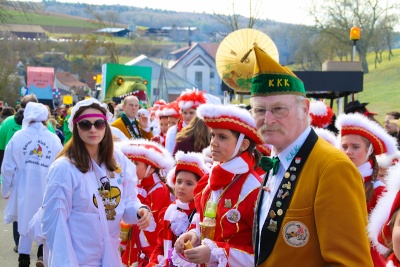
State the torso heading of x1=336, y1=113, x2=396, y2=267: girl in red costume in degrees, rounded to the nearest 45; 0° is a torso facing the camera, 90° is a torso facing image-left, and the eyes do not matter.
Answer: approximately 45°

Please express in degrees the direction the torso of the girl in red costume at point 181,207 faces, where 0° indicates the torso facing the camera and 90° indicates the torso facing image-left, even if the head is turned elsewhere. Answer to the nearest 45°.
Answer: approximately 45°

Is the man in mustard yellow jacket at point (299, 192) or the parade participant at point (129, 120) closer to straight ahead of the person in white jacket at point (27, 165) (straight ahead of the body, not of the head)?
the parade participant

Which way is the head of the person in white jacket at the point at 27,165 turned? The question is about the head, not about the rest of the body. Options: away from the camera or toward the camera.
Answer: away from the camera

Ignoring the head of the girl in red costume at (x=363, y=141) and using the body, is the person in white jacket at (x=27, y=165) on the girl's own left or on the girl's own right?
on the girl's own right

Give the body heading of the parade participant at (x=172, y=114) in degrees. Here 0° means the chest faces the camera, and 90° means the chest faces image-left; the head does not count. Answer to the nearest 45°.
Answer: approximately 45°

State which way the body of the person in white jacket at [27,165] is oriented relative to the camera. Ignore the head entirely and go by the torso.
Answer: away from the camera

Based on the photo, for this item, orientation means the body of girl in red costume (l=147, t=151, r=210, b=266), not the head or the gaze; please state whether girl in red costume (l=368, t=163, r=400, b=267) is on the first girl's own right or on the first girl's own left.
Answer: on the first girl's own left

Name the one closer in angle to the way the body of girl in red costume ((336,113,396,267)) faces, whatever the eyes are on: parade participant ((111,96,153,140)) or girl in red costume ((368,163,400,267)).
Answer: the girl in red costume
